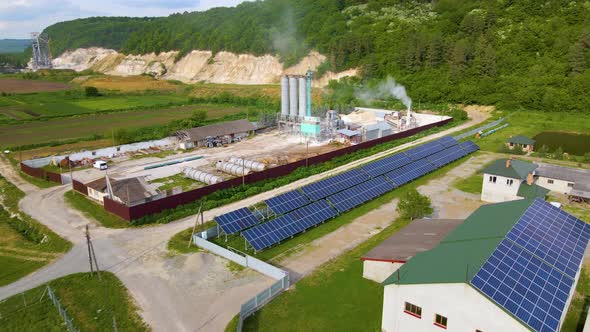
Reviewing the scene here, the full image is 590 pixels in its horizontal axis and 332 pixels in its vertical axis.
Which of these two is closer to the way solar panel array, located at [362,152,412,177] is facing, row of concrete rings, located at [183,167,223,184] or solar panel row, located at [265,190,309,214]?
the solar panel row

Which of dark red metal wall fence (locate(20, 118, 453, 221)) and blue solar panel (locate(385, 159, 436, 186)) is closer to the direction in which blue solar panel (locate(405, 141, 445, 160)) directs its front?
the blue solar panel

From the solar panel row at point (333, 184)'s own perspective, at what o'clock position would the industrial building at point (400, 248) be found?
The industrial building is roughly at 1 o'clock from the solar panel row.

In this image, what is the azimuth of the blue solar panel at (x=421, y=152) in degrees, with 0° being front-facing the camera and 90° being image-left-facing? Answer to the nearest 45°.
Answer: approximately 315°

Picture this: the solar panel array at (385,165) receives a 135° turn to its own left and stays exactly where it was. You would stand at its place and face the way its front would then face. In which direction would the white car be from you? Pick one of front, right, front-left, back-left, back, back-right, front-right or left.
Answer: left

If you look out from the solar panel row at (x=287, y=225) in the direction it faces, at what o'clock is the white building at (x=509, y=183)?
The white building is roughly at 10 o'clock from the solar panel row.

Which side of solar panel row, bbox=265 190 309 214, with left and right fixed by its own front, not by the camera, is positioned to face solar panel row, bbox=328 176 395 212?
left

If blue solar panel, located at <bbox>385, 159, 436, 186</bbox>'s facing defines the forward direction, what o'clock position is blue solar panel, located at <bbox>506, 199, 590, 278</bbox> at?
blue solar panel, located at <bbox>506, 199, 590, 278</bbox> is roughly at 1 o'clock from blue solar panel, located at <bbox>385, 159, 436, 186</bbox>.

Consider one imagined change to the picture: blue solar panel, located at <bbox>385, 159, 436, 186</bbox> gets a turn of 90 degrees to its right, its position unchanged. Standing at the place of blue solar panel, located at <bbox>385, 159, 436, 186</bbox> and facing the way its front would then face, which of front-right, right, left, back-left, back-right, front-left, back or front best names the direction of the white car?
front-right
